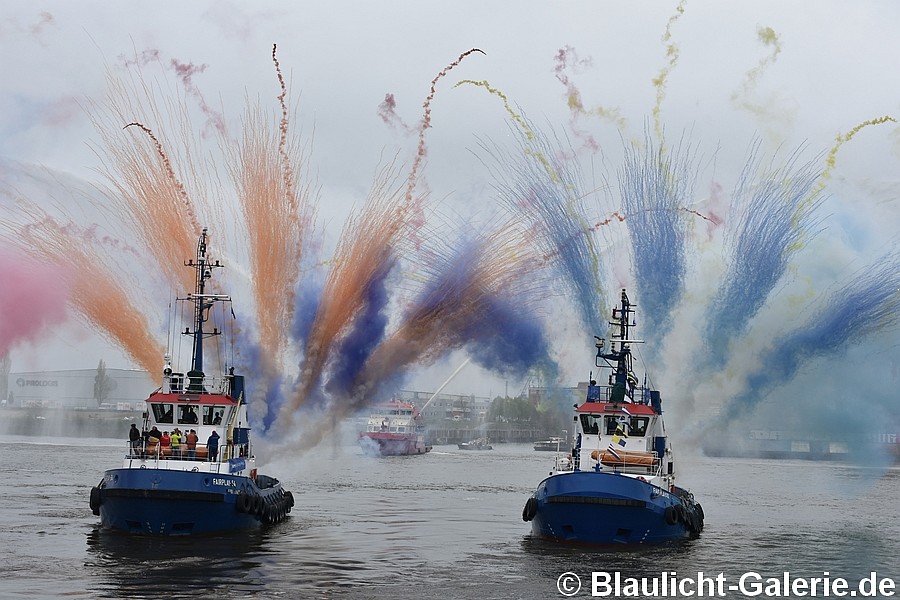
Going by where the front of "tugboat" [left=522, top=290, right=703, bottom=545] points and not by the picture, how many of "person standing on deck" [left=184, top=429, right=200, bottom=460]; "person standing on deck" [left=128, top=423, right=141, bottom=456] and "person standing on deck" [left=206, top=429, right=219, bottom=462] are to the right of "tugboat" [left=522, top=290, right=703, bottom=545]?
3

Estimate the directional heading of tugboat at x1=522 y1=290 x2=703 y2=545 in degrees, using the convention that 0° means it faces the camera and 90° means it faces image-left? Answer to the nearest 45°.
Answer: approximately 0°

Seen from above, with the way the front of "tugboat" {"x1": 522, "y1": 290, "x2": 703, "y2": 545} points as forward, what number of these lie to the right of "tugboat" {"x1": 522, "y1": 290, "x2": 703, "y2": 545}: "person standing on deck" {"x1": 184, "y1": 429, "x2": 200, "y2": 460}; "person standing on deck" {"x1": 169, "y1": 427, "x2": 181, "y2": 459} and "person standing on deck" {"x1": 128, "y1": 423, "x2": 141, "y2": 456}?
3

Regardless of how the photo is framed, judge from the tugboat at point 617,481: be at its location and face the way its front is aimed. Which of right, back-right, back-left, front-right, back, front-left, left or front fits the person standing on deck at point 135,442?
right

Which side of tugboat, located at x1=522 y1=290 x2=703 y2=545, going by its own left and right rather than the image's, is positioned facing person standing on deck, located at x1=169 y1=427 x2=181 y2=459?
right

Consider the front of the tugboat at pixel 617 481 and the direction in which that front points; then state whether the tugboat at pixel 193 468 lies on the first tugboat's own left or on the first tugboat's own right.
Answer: on the first tugboat's own right

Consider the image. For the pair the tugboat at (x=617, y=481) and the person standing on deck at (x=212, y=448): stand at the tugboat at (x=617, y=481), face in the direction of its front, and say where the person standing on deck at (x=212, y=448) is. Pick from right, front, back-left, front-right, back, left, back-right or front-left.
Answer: right

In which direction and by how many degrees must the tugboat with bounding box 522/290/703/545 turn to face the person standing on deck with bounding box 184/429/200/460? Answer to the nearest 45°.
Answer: approximately 90° to its right
